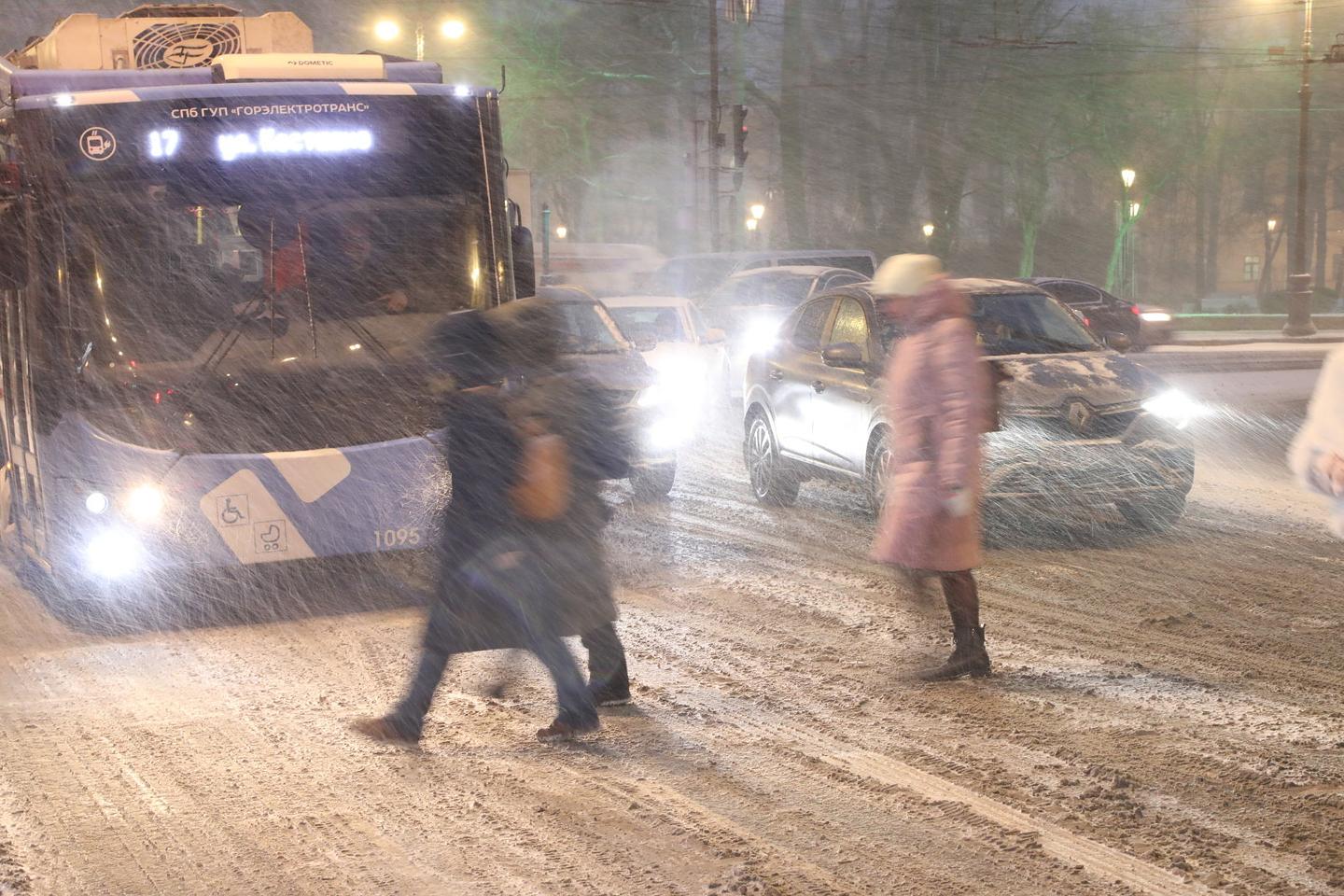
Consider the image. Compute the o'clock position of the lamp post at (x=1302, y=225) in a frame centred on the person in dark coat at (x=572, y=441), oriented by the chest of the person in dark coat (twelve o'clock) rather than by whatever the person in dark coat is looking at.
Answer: The lamp post is roughly at 4 o'clock from the person in dark coat.

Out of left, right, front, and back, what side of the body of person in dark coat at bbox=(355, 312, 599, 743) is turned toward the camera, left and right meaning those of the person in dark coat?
left

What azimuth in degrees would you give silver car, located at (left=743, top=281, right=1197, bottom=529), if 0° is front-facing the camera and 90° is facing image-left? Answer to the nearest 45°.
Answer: approximately 315°

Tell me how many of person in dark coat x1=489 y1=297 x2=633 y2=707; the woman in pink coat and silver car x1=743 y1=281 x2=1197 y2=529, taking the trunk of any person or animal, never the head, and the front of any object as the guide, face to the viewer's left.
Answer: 2

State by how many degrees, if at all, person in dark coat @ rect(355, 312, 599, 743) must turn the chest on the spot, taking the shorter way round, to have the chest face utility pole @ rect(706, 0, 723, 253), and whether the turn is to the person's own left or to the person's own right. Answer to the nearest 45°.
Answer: approximately 90° to the person's own right

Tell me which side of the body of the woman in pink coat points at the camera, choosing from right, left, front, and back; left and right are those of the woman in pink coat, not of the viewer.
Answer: left

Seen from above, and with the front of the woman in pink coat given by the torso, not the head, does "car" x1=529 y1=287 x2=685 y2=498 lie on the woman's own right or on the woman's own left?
on the woman's own right

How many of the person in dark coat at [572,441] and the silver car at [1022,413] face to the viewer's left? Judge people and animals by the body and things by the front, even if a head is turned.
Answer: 1

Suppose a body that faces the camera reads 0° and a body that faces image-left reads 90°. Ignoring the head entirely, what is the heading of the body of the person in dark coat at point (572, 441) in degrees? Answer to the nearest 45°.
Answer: approximately 90°

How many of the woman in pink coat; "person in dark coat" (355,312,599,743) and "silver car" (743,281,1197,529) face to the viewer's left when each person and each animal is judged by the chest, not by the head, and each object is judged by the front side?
2

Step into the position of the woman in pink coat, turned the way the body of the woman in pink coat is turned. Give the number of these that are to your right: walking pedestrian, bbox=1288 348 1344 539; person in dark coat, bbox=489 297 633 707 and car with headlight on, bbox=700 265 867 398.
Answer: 1
